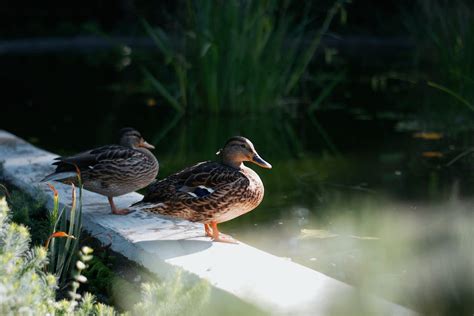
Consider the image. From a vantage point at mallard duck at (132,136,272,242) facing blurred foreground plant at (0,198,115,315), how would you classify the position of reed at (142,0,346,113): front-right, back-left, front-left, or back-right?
back-right

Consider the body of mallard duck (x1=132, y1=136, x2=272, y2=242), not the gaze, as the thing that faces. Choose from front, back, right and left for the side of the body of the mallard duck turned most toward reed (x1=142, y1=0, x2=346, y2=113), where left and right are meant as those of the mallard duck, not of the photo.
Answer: left

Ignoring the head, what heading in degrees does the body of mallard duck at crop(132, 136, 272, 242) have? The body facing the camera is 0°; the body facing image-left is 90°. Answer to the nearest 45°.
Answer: approximately 270°

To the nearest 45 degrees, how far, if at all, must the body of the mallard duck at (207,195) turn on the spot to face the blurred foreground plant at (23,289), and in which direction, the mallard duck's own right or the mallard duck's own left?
approximately 135° to the mallard duck's own right

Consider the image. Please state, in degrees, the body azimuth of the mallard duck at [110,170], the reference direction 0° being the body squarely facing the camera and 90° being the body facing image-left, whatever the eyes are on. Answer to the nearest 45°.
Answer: approximately 270°

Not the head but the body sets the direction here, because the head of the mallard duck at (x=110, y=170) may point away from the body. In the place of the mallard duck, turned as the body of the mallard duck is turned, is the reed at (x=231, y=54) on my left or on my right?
on my left

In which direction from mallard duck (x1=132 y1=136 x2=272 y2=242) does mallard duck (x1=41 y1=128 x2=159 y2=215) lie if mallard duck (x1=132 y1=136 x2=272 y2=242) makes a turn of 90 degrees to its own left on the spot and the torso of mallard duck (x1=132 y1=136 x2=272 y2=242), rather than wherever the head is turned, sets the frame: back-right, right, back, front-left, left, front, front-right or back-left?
front-left
